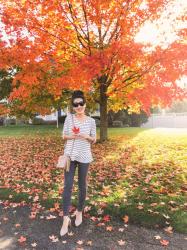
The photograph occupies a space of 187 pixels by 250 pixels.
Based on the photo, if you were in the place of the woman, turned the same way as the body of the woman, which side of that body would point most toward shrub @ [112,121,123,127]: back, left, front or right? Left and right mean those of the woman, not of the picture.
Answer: back

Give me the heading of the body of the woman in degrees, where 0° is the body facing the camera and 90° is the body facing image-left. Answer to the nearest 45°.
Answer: approximately 0°

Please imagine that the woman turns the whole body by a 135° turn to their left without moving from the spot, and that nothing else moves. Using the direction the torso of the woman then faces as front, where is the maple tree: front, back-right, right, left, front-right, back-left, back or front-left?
front-left

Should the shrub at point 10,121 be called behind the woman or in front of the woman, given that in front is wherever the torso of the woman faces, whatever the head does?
behind

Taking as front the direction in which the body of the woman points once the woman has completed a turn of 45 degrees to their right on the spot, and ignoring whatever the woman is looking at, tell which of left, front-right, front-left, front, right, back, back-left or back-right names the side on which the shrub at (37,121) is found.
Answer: back-right

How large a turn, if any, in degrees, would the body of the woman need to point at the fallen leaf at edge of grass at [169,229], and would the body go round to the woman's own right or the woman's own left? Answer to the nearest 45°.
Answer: approximately 90° to the woman's own left
